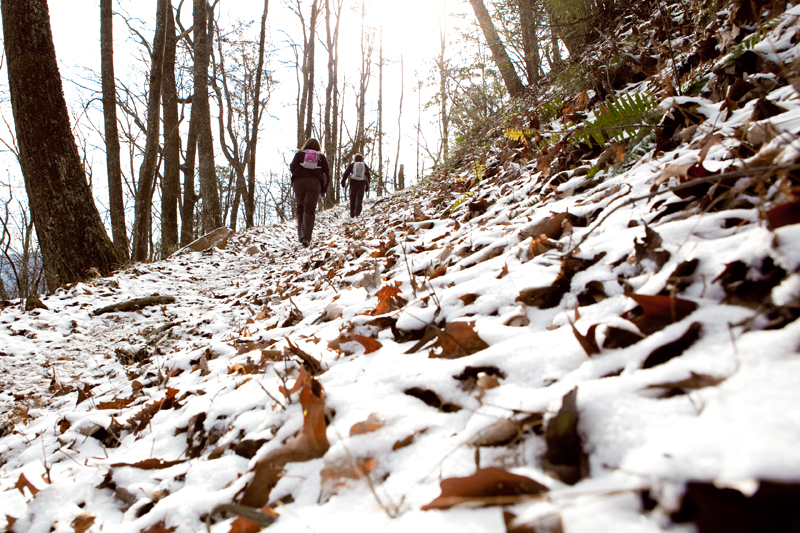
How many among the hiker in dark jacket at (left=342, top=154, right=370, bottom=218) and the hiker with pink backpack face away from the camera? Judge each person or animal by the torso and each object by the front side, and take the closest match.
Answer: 2

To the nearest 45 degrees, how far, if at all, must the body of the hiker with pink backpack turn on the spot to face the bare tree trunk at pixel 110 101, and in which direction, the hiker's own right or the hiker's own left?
approximately 90° to the hiker's own left

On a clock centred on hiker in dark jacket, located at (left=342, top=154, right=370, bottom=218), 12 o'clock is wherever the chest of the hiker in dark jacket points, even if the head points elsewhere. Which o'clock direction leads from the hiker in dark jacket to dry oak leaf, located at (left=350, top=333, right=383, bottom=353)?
The dry oak leaf is roughly at 6 o'clock from the hiker in dark jacket.

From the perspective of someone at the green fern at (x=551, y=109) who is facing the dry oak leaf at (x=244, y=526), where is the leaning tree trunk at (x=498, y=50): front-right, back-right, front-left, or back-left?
back-right

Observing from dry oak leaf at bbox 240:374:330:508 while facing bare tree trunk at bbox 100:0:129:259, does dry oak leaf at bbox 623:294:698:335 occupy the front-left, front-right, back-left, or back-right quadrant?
back-right

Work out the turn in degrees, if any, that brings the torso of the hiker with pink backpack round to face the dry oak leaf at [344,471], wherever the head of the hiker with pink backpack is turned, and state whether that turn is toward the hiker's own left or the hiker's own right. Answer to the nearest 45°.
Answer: approximately 180°

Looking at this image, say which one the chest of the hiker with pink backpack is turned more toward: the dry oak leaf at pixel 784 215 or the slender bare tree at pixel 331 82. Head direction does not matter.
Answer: the slender bare tree

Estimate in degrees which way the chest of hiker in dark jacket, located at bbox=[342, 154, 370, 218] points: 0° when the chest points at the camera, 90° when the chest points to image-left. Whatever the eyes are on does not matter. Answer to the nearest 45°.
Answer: approximately 180°

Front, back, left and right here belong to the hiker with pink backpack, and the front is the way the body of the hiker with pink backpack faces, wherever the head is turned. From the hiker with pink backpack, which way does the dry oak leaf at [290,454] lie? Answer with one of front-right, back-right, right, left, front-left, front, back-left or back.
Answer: back

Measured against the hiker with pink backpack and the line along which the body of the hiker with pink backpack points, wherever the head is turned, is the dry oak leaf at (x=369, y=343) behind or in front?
behind

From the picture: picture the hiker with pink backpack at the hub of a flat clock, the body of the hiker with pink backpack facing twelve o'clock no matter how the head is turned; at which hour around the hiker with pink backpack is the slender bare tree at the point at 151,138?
The slender bare tree is roughly at 10 o'clock from the hiker with pink backpack.

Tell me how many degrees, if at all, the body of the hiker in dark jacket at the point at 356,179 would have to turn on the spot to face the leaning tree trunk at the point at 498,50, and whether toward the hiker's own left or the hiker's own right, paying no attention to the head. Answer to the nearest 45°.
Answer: approximately 135° to the hiker's own right

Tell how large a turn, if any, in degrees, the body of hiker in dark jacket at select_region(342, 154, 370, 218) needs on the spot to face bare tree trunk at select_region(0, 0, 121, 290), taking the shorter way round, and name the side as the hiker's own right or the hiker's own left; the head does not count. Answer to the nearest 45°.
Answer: approximately 135° to the hiker's own left

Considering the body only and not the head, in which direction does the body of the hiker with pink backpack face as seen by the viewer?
away from the camera
